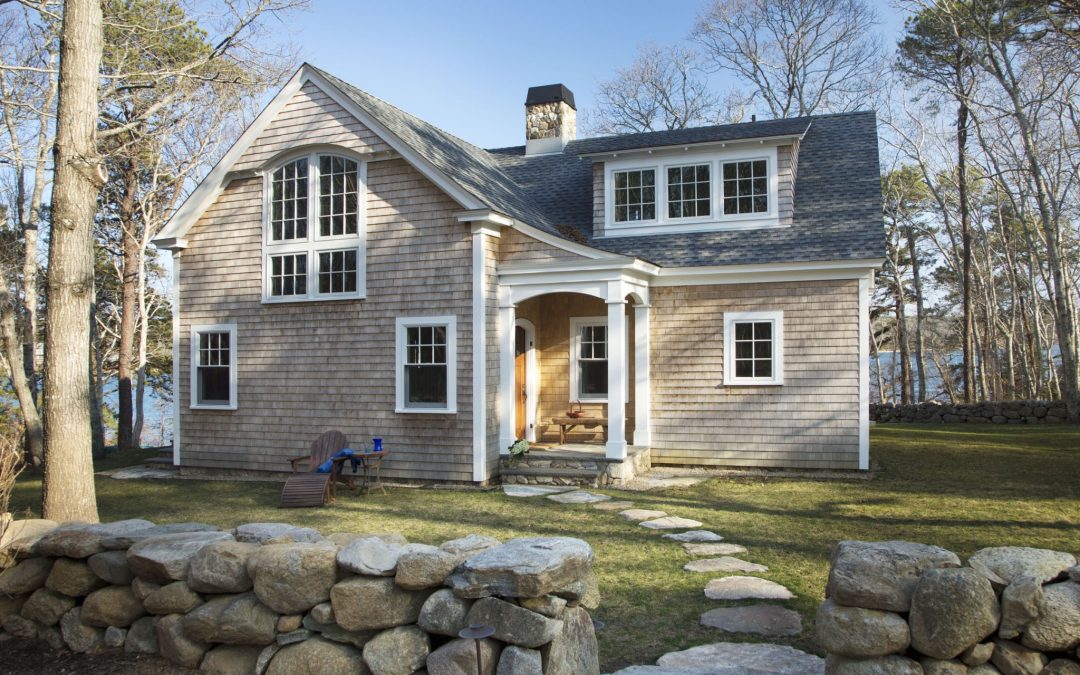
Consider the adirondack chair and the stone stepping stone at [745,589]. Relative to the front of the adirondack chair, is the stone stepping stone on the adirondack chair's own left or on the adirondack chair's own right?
on the adirondack chair's own left

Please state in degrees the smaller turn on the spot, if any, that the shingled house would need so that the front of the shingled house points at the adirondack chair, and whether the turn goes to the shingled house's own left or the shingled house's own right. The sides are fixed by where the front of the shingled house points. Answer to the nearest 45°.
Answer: approximately 45° to the shingled house's own right

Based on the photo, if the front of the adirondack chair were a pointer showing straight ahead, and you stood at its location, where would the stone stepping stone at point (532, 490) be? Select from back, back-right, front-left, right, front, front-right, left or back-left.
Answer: back-left

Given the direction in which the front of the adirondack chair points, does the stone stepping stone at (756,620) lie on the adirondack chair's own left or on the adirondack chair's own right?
on the adirondack chair's own left

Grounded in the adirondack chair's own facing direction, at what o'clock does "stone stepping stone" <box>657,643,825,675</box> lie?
The stone stepping stone is roughly at 10 o'clock from the adirondack chair.

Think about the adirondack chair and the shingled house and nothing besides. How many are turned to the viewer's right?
0

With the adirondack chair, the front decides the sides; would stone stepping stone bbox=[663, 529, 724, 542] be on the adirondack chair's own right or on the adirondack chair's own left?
on the adirondack chair's own left

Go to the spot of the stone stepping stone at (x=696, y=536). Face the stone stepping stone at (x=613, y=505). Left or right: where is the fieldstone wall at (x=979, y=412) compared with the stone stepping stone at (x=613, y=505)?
right

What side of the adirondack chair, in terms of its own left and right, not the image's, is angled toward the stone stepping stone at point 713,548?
left

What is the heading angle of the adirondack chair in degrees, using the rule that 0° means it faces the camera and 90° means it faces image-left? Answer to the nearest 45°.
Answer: approximately 45°

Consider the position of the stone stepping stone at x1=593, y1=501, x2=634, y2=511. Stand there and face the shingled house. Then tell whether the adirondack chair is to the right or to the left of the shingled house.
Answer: left

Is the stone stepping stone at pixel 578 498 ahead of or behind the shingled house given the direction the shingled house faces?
ahead
